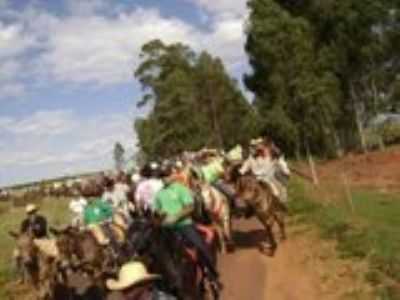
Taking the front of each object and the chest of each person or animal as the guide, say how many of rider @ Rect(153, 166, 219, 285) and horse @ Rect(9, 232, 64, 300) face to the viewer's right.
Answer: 0

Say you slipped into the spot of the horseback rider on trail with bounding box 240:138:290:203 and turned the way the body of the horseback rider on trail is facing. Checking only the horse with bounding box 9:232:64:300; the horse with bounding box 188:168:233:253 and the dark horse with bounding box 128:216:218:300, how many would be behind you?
0

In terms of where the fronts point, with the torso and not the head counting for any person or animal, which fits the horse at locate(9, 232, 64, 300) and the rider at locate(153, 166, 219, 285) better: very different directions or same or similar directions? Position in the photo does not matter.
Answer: same or similar directions

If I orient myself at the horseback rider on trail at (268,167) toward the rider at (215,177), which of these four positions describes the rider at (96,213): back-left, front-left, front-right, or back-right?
front-left

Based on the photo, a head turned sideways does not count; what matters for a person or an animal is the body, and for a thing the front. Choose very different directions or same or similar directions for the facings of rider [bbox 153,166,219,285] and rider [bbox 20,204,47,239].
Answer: same or similar directions

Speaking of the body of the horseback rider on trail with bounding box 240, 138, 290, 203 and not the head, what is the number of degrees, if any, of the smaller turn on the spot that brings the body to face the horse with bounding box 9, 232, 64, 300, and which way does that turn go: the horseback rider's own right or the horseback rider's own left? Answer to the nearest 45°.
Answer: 0° — they already face it
